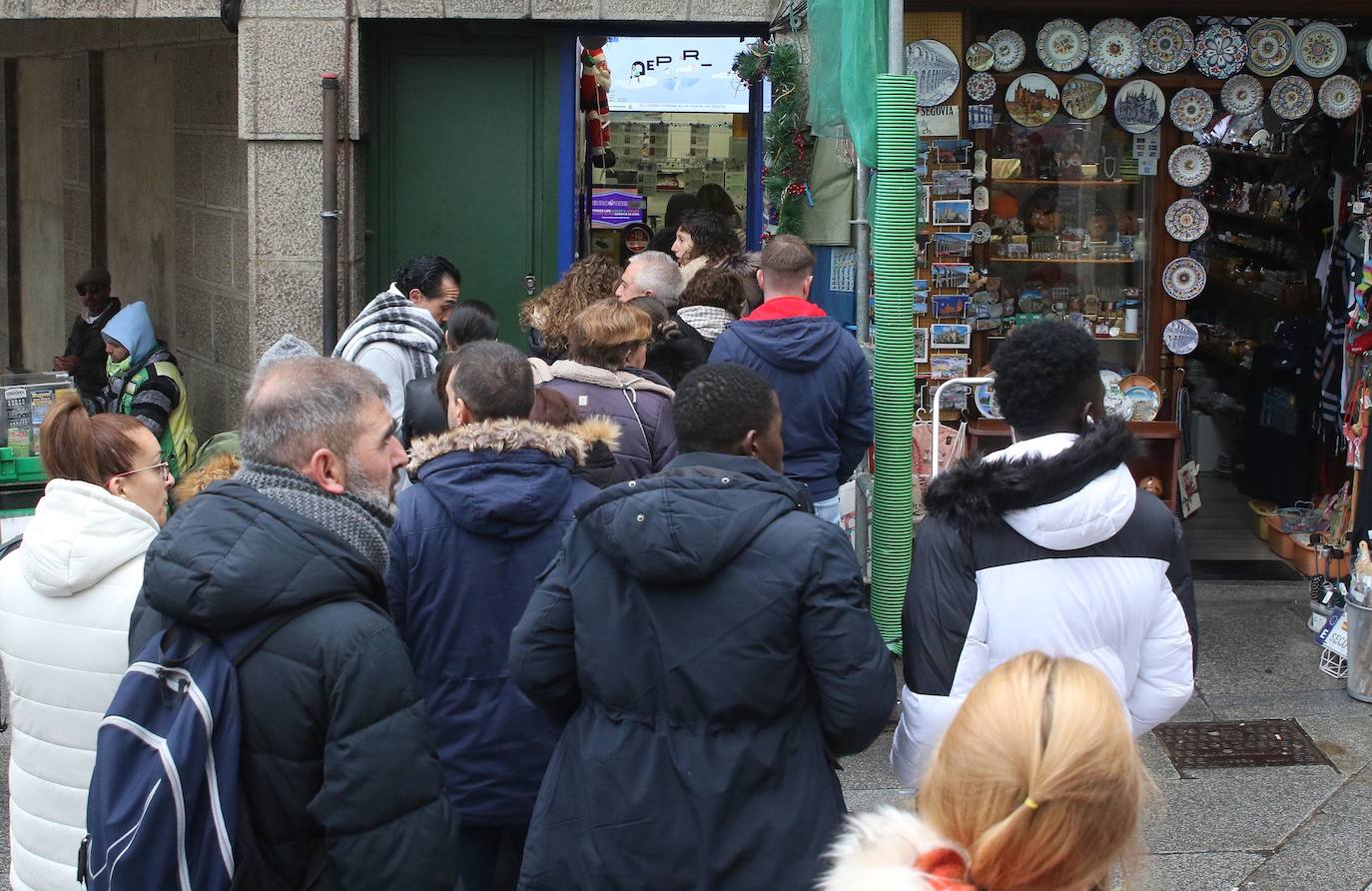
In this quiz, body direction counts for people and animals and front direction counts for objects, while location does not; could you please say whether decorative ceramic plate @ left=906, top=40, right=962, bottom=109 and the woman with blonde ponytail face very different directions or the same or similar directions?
very different directions

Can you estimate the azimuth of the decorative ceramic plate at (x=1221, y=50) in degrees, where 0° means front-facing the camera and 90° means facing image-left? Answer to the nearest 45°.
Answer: approximately 0°

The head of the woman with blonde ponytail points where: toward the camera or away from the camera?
away from the camera

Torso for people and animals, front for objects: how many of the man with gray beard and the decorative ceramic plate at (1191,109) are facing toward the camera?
1

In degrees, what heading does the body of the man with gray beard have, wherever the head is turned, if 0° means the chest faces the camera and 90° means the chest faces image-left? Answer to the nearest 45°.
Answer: approximately 225°

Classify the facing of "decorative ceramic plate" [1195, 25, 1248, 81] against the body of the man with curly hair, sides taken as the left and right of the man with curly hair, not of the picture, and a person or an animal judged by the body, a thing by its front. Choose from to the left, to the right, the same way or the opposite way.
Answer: the opposite way

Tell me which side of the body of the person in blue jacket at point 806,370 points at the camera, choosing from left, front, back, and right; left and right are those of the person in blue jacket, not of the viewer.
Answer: back

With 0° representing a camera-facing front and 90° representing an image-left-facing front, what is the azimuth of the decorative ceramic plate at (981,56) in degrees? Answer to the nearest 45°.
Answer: approximately 0°

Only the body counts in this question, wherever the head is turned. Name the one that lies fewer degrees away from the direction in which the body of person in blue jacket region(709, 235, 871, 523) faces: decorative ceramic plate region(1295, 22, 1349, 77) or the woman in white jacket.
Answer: the decorative ceramic plate
